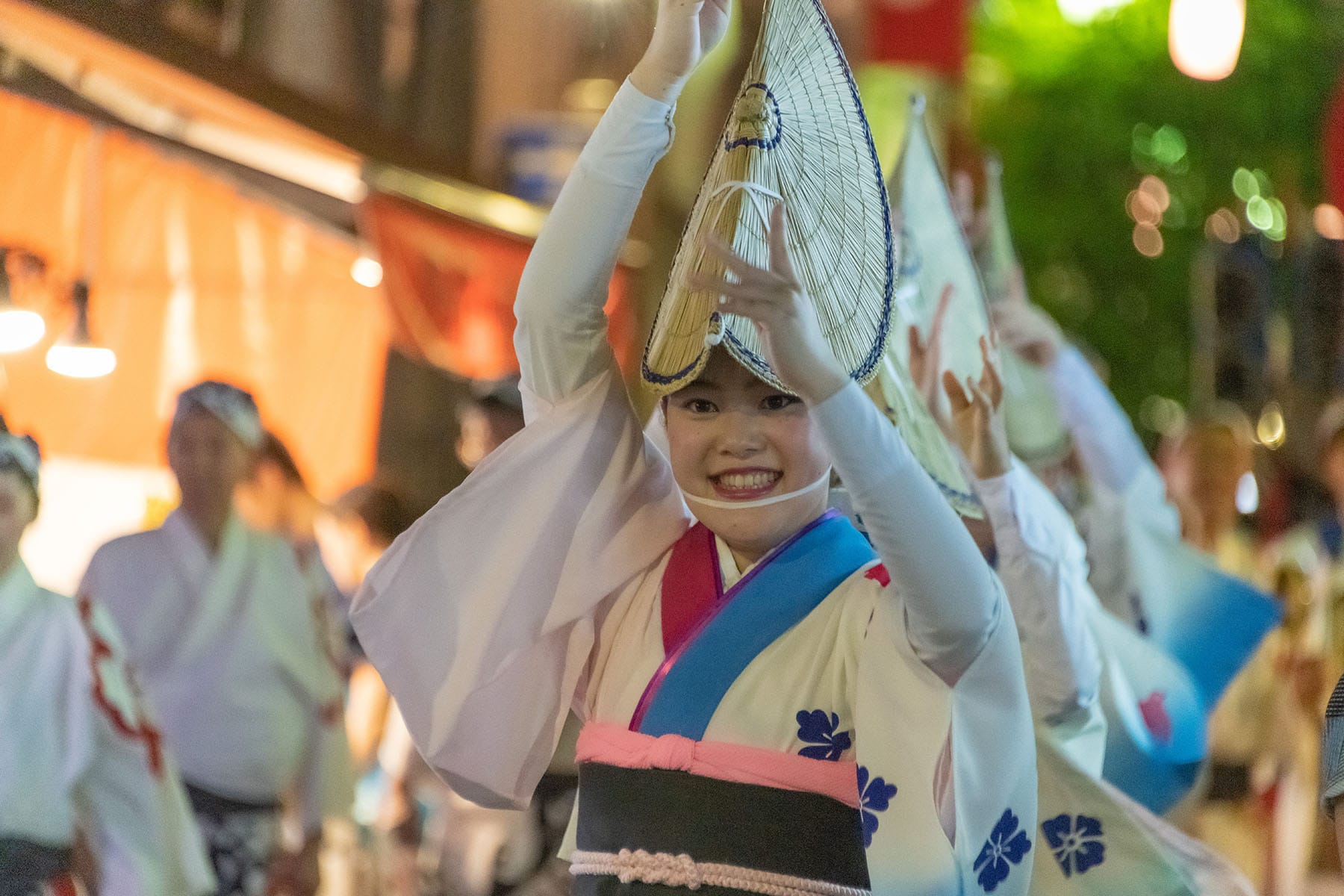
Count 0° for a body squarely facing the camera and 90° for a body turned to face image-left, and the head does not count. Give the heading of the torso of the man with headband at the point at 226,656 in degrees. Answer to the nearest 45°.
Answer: approximately 0°

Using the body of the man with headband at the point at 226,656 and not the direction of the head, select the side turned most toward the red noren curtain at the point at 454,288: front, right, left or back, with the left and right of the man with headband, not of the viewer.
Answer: back

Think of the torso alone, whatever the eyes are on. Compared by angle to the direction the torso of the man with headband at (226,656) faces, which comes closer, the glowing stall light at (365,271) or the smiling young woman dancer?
the smiling young woman dancer

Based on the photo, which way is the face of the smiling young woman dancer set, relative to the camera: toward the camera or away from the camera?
toward the camera

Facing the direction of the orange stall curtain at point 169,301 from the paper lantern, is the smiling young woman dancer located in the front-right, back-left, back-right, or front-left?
front-left

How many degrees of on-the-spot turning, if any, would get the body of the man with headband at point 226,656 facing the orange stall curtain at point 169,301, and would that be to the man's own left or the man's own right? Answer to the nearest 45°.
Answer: approximately 180°

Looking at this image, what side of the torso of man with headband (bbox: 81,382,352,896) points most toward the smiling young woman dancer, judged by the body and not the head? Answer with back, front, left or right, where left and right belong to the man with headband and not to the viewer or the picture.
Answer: front

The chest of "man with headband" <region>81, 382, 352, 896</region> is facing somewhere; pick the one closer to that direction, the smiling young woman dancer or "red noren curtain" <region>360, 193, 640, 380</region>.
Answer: the smiling young woman dancer

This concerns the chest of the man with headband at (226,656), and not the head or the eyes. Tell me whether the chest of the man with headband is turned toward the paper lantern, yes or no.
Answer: no

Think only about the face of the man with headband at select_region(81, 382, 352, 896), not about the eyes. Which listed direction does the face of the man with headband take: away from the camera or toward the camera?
toward the camera
